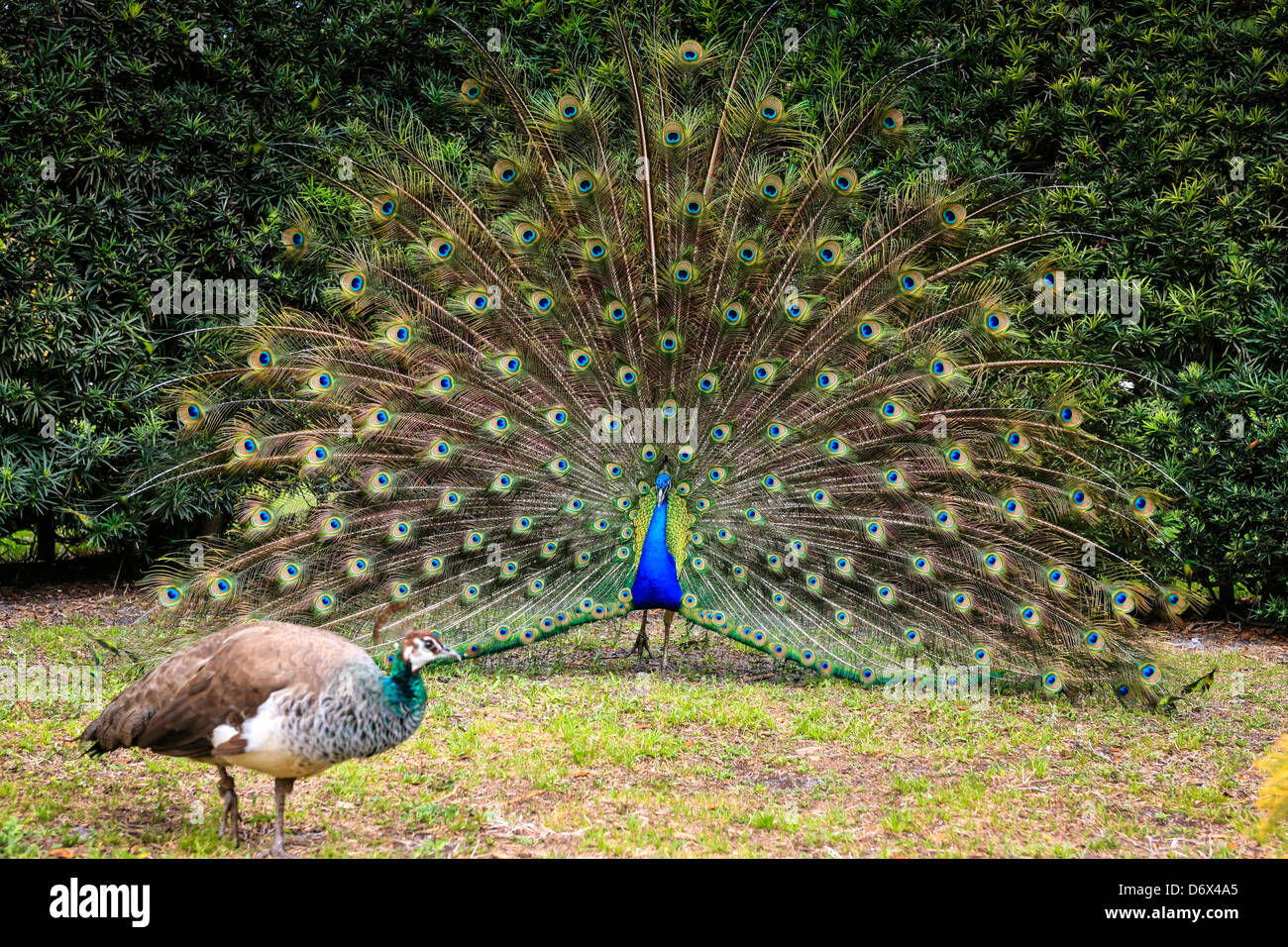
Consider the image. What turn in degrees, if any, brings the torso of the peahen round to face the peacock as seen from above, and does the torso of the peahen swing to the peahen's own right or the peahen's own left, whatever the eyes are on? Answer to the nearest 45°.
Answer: approximately 45° to the peahen's own left

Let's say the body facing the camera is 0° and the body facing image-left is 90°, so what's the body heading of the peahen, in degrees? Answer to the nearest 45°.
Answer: approximately 270°

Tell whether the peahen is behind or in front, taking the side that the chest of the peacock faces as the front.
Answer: in front

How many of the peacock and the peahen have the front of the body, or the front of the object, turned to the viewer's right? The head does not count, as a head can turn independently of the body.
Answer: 1

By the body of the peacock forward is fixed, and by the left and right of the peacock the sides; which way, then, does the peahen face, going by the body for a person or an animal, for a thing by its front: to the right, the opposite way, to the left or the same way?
to the left

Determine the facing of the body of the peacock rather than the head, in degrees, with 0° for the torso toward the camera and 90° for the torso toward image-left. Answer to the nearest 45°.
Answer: approximately 0°
